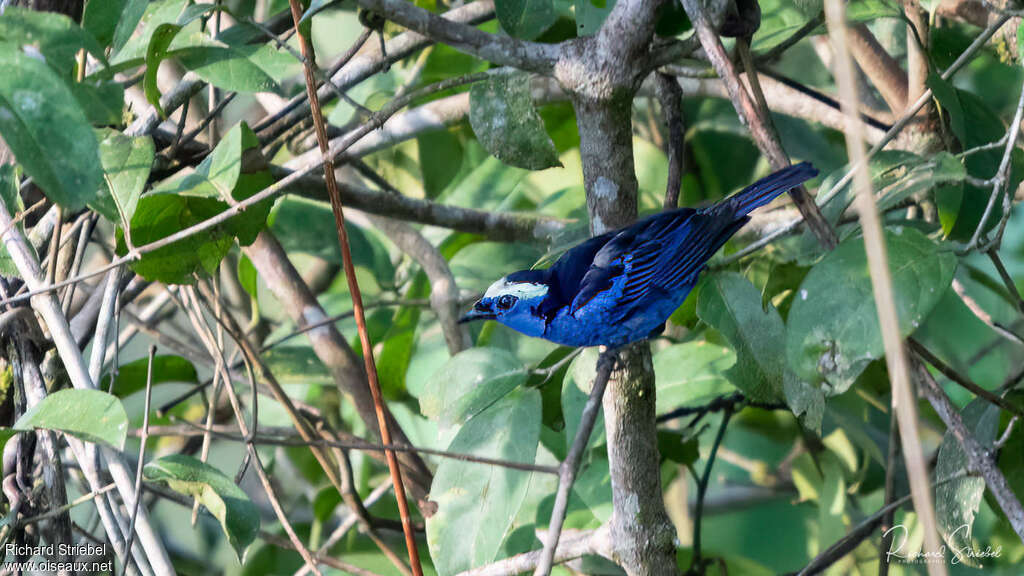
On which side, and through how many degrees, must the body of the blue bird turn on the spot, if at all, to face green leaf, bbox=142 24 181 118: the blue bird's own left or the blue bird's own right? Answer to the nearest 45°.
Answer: approximately 45° to the blue bird's own left

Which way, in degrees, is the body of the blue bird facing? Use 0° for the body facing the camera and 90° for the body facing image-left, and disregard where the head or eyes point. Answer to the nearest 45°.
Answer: approximately 90°

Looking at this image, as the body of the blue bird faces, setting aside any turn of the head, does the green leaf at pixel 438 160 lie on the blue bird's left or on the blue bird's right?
on the blue bird's right

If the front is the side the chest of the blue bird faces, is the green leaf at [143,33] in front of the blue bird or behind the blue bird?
in front

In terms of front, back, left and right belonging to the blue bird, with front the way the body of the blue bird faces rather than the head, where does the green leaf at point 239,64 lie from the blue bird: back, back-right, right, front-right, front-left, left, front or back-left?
front-left

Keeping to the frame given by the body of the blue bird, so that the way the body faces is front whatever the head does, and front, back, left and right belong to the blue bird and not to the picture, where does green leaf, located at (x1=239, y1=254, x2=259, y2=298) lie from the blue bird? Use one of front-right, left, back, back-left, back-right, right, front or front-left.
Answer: front-right
